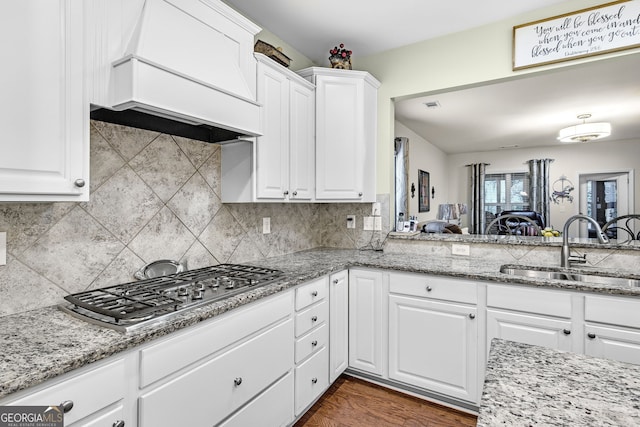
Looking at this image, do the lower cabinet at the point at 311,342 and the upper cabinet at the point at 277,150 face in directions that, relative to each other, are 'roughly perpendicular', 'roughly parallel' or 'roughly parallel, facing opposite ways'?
roughly parallel

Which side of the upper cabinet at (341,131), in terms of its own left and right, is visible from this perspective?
front

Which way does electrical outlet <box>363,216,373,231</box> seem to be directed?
toward the camera

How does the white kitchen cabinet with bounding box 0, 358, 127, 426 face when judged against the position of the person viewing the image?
facing the viewer and to the right of the viewer

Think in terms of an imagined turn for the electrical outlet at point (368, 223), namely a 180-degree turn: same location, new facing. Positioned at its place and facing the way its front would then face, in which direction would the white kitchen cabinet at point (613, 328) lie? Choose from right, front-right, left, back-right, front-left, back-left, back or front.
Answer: back-right

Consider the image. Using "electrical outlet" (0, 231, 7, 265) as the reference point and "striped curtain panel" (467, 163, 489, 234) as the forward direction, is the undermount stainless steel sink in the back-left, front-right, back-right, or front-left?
front-right

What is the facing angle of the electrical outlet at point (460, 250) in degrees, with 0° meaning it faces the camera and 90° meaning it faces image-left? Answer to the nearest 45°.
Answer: approximately 0°

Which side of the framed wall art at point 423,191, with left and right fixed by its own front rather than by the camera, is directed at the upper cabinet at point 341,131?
right

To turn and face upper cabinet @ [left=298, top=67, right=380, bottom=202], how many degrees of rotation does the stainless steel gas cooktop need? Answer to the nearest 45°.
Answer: approximately 90° to its left

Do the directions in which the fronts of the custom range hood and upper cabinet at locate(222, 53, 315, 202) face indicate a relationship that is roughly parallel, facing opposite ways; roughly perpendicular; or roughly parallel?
roughly parallel

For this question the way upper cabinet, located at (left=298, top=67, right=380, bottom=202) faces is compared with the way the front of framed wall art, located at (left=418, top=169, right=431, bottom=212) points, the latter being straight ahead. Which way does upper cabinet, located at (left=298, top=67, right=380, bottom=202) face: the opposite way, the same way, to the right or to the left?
to the right
